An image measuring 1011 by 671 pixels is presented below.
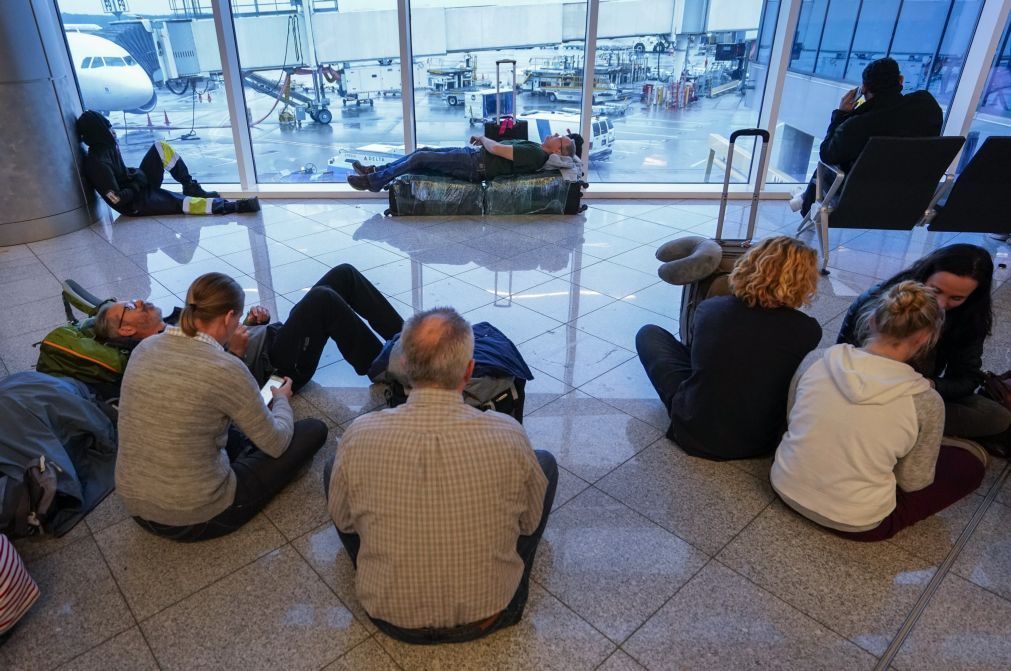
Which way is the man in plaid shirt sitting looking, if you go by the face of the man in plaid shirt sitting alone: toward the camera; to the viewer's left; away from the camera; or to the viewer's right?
away from the camera

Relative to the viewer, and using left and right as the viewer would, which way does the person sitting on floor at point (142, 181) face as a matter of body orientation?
facing to the right of the viewer

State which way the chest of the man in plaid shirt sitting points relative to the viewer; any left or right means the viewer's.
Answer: facing away from the viewer

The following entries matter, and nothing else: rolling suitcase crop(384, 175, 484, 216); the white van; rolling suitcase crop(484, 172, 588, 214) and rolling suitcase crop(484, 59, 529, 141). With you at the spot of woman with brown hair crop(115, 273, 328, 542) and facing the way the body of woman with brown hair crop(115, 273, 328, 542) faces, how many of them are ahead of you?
4

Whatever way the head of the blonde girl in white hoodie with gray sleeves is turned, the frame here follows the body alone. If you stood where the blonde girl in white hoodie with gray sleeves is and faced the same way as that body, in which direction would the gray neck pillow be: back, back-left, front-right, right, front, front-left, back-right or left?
left

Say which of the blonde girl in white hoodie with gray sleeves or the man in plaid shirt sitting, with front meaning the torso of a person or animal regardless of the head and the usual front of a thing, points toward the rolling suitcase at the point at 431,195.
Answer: the man in plaid shirt sitting

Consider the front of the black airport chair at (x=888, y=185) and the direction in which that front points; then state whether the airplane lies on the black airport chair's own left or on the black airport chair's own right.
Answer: on the black airport chair's own left

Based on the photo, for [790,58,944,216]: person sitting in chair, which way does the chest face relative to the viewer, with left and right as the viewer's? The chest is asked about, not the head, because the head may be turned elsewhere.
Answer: facing away from the viewer and to the left of the viewer

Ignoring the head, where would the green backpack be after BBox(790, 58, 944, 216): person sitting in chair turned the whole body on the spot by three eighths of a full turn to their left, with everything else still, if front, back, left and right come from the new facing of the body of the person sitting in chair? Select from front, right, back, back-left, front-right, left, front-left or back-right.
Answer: front-right

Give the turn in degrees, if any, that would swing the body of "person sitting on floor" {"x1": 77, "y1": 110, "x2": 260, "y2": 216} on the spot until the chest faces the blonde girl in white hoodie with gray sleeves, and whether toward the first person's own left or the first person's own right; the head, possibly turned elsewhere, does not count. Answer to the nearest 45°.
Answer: approximately 90° to the first person's own right

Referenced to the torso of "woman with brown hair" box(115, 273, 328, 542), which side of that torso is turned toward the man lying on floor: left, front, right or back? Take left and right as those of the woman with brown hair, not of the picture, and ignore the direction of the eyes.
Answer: front

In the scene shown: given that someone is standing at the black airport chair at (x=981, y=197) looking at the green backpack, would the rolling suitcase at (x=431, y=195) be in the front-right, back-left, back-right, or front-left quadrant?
front-right

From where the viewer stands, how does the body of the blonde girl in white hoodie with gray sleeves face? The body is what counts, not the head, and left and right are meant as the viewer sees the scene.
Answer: facing away from the viewer and to the right of the viewer

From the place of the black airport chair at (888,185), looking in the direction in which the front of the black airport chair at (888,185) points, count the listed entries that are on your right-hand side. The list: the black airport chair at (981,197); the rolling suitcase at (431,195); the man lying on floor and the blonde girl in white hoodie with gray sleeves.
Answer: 1

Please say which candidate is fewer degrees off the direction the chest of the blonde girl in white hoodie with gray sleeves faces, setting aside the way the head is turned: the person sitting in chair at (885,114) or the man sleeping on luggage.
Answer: the person sitting in chair
